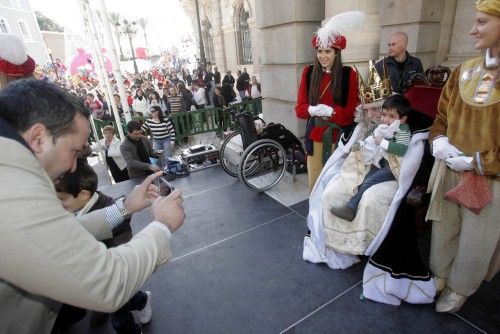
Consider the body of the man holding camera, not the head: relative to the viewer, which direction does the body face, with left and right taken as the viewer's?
facing to the right of the viewer

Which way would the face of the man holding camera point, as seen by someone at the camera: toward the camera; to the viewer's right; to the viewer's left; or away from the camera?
to the viewer's right

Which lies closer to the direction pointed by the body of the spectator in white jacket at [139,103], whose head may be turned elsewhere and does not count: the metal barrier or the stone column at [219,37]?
the metal barrier

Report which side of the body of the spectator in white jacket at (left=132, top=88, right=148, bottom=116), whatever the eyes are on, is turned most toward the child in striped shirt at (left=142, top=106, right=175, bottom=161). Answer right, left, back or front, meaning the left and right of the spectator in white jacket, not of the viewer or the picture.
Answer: front

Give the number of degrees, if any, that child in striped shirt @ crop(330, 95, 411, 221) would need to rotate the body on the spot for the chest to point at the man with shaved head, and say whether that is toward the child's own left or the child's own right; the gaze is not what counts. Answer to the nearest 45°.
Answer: approximately 135° to the child's own right

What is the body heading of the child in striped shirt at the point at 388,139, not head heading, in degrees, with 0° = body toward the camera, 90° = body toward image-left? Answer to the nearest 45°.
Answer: approximately 45°

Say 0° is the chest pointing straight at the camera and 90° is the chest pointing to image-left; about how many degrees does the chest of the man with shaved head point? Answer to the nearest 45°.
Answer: approximately 45°

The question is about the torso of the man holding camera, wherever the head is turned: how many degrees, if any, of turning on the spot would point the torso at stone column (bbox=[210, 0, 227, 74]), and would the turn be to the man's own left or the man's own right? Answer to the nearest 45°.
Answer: approximately 45° to the man's own left

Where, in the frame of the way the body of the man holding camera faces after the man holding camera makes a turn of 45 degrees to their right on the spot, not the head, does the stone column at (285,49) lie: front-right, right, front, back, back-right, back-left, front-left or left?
left

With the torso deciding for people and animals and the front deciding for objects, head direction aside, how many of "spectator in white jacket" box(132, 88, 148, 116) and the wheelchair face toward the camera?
1

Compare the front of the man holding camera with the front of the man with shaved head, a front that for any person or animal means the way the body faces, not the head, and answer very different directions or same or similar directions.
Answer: very different directions

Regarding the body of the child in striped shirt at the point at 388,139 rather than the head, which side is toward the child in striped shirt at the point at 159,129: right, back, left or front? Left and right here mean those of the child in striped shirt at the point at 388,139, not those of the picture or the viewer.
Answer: right

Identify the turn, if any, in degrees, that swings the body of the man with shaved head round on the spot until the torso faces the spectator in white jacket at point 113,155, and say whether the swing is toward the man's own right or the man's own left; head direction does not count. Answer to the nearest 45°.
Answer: approximately 45° to the man's own right
